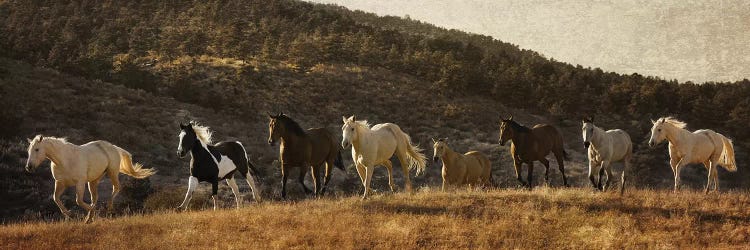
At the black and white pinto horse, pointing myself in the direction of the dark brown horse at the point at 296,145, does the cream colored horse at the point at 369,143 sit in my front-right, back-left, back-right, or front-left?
front-right

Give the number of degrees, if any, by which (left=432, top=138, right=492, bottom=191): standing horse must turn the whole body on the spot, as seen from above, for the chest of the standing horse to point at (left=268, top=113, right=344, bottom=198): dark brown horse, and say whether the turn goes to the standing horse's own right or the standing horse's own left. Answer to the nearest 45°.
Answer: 0° — it already faces it

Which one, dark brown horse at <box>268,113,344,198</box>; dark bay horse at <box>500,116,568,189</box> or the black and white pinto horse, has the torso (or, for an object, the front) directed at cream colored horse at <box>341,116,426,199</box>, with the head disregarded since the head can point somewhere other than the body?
the dark bay horse

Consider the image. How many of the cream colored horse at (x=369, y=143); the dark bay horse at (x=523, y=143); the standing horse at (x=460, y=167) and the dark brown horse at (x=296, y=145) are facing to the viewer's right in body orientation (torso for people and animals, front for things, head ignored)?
0

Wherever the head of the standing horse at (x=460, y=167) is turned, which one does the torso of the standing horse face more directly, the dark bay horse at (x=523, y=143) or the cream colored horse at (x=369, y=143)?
the cream colored horse

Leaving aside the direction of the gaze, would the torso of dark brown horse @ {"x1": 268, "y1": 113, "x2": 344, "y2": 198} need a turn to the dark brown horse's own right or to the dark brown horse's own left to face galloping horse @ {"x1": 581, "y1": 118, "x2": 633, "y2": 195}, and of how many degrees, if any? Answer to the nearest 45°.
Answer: approximately 135° to the dark brown horse's own left

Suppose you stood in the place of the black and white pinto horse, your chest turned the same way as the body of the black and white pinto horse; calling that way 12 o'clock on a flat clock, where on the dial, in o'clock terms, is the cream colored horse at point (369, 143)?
The cream colored horse is roughly at 7 o'clock from the black and white pinto horse.

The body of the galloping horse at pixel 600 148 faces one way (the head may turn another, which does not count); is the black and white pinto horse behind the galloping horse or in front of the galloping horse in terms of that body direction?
in front

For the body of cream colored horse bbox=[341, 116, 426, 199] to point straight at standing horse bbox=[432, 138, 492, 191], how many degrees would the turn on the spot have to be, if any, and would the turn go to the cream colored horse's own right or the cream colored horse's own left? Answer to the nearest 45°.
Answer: approximately 180°

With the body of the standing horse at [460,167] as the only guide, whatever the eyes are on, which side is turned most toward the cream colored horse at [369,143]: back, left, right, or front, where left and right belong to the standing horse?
front

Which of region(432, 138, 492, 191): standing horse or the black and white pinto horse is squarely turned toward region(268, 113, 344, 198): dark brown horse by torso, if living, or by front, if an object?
the standing horse

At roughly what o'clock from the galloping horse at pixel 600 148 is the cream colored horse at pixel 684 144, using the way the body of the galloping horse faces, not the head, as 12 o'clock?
The cream colored horse is roughly at 7 o'clock from the galloping horse.

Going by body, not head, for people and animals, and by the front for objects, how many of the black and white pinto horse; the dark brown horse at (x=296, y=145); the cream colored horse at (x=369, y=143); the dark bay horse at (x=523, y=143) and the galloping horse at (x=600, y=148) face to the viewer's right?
0

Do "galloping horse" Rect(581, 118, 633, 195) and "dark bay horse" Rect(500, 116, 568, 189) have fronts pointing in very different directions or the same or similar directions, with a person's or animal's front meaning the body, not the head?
same or similar directions

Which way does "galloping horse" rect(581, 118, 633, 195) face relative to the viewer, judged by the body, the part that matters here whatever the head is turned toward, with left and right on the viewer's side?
facing the viewer and to the left of the viewer

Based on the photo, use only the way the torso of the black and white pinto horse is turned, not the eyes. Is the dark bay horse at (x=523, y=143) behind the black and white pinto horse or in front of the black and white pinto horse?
behind

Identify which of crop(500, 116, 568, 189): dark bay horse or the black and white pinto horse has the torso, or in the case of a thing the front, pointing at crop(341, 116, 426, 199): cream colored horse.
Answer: the dark bay horse

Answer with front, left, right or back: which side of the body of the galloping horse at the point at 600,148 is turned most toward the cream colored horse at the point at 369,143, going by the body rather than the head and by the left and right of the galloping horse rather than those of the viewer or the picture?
front

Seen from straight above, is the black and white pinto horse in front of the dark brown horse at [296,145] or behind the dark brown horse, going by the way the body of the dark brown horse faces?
in front

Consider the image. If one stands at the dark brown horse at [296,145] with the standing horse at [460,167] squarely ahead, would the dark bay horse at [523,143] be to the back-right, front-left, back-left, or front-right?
front-right
